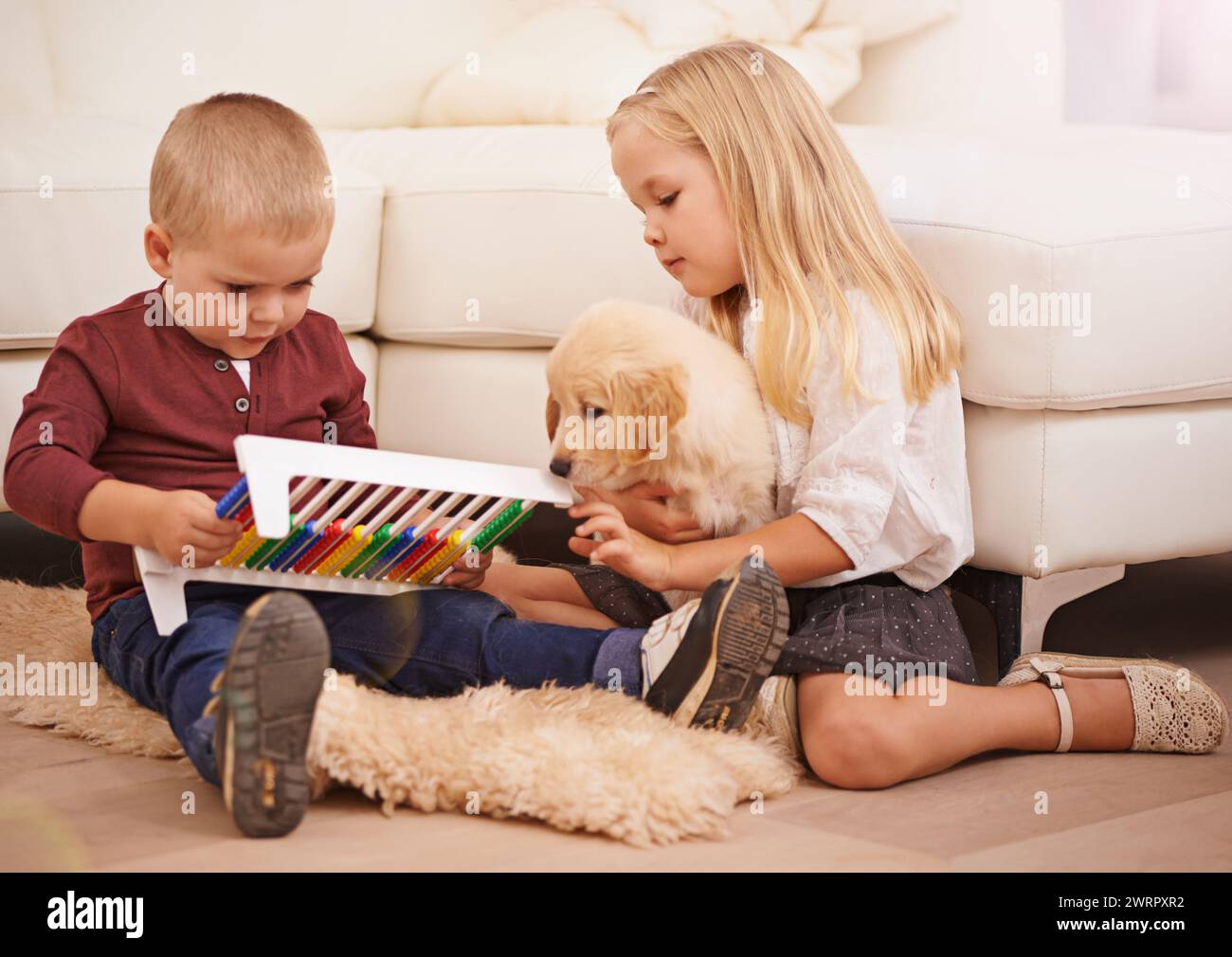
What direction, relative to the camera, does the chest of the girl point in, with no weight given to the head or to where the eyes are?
to the viewer's left

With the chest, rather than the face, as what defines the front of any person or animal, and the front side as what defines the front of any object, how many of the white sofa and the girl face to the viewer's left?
1

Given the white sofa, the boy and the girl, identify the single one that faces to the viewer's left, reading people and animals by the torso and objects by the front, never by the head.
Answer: the girl

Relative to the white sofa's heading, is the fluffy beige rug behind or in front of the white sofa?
in front

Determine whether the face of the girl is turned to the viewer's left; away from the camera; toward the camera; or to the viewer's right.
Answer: to the viewer's left

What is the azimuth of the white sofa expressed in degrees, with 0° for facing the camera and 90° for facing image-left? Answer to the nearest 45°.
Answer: approximately 0°

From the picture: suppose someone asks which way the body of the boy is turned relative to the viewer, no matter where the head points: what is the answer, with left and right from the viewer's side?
facing the viewer and to the right of the viewer
